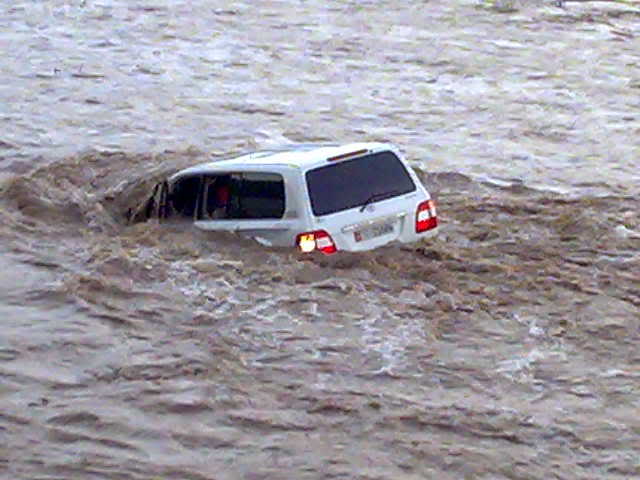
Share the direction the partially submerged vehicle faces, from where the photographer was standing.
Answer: facing away from the viewer and to the left of the viewer
